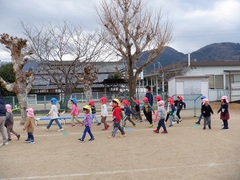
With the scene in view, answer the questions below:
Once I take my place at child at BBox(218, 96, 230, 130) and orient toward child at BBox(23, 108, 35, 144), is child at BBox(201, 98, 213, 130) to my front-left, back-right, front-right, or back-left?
front-right

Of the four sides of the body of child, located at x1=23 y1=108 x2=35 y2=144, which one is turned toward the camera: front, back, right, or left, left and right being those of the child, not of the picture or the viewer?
left

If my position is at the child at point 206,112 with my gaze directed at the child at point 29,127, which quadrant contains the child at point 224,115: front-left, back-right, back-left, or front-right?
back-left
